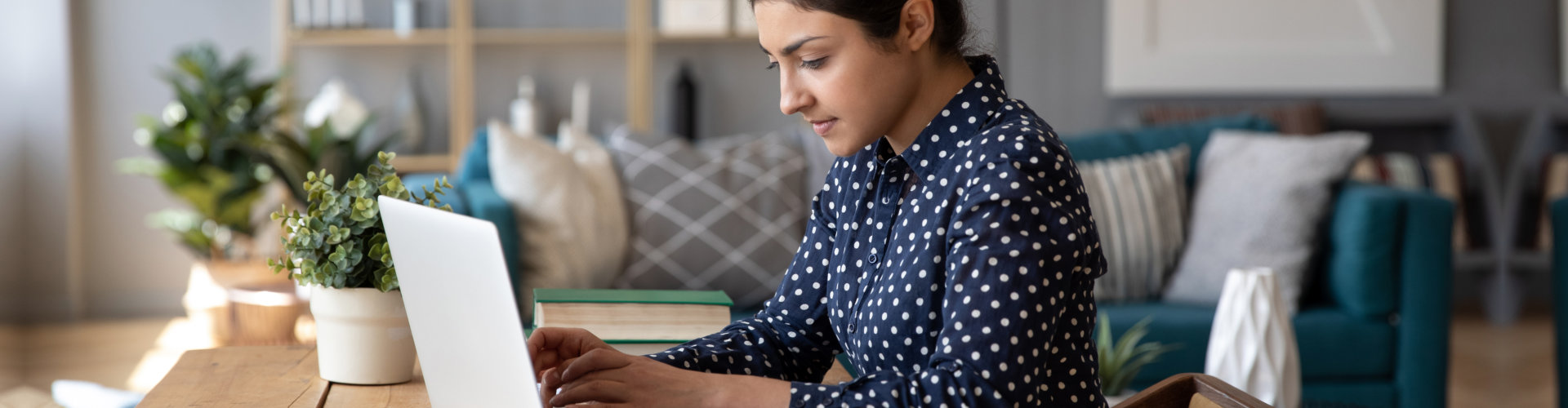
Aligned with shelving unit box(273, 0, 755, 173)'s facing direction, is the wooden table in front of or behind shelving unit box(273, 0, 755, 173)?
in front

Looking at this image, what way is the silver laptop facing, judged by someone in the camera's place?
facing away from the viewer and to the right of the viewer

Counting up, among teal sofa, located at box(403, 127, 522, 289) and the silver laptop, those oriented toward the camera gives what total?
1

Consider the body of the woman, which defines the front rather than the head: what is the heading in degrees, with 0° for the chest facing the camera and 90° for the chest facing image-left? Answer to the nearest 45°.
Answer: approximately 45°

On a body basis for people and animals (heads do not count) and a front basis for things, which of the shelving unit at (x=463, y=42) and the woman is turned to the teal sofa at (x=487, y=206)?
the shelving unit

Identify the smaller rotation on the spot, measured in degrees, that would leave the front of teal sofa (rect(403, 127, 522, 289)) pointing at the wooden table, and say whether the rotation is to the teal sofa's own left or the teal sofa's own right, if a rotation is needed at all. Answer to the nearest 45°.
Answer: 0° — it already faces it

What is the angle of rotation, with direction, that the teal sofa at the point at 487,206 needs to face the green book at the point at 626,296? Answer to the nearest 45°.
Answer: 0° — it already faces it

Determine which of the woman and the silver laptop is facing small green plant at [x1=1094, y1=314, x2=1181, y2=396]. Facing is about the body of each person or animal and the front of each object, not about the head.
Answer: the silver laptop

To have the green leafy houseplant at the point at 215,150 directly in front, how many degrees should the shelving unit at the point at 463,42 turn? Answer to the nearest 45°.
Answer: approximately 45° to its right
